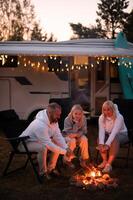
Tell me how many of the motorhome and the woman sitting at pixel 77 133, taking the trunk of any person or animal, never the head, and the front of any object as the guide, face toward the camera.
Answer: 1

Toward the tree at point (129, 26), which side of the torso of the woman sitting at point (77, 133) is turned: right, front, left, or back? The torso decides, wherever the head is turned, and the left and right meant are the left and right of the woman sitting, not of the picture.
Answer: back

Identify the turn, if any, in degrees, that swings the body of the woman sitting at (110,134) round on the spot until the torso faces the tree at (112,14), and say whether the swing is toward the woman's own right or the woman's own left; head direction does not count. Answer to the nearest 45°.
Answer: approximately 135° to the woman's own right

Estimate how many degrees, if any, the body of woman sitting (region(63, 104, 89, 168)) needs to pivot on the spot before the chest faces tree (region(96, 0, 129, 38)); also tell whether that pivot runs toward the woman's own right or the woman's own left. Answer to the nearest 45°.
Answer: approximately 180°

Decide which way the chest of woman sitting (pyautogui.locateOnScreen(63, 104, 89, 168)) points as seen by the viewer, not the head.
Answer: toward the camera

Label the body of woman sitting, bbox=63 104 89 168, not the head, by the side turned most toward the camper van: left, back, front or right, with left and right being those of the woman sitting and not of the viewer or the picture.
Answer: back

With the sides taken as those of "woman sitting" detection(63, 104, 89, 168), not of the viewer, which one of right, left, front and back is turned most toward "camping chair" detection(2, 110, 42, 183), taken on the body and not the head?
right

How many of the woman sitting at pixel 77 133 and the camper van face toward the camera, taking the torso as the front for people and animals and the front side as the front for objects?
1
